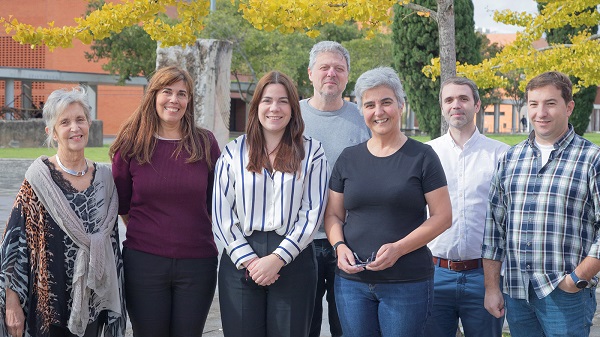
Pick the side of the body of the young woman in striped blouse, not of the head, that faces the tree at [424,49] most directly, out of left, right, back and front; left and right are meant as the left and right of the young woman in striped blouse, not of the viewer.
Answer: back

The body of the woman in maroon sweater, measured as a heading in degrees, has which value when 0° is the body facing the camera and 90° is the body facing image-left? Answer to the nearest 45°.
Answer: approximately 0°

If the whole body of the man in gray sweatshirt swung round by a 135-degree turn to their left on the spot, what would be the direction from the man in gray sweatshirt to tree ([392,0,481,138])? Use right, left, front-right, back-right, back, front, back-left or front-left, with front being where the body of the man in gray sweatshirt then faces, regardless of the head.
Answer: front-left

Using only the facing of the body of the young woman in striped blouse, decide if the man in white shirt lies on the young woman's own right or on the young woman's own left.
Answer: on the young woman's own left

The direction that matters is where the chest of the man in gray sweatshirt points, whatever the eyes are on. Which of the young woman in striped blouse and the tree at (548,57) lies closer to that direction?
the young woman in striped blouse

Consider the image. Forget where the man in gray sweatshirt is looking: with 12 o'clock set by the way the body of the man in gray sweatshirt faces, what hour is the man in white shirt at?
The man in white shirt is roughly at 10 o'clock from the man in gray sweatshirt.
